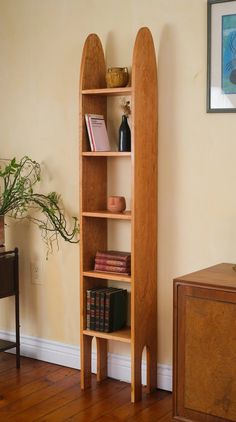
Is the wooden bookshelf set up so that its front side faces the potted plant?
no

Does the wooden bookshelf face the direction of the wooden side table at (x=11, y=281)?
no

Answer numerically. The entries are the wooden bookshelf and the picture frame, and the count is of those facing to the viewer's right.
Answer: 0

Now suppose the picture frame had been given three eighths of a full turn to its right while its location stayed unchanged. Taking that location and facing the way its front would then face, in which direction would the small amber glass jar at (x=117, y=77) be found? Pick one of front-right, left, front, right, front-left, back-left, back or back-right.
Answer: left

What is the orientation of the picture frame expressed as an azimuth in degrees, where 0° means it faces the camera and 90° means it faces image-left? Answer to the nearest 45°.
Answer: approximately 45°

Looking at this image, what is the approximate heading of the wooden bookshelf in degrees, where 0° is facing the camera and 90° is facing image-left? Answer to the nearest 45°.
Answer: approximately 45°

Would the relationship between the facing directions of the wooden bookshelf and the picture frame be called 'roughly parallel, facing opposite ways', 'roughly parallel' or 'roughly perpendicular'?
roughly parallel
